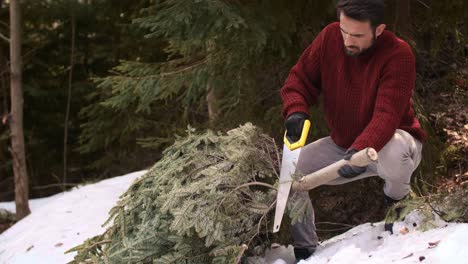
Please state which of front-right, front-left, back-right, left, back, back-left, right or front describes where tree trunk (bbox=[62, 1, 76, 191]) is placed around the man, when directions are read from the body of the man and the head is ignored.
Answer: right

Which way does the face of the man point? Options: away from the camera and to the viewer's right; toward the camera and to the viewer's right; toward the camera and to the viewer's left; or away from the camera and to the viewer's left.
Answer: toward the camera and to the viewer's left

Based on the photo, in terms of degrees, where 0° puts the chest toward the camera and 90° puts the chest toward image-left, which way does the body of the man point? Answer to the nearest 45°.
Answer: approximately 45°

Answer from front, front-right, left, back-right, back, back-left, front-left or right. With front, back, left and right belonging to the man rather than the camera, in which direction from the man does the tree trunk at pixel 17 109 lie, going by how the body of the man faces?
right

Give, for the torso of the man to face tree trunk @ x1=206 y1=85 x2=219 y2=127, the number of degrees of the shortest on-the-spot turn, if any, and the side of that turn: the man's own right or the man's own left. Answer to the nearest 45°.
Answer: approximately 90° to the man's own right
